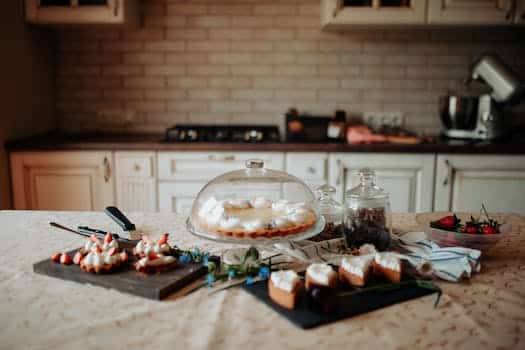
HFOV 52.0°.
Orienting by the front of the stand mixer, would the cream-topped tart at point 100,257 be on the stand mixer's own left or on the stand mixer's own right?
on the stand mixer's own left

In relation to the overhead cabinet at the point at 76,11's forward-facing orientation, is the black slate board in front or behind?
in front

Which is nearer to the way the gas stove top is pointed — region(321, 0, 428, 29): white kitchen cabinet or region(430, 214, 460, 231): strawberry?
the strawberry

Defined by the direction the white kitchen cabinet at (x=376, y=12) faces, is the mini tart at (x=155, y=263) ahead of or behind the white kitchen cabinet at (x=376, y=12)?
ahead

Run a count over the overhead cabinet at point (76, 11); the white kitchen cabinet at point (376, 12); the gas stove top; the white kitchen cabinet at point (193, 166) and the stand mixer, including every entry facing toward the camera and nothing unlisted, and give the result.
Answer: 4

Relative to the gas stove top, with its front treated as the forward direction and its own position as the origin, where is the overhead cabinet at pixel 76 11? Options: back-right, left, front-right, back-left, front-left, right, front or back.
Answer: right

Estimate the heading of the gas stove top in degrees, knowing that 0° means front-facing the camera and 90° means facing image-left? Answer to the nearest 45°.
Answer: approximately 0°

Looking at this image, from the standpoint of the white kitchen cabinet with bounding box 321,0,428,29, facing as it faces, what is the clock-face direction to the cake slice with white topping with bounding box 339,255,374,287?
The cake slice with white topping is roughly at 12 o'clock from the white kitchen cabinet.

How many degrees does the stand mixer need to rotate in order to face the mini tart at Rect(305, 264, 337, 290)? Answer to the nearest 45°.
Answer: approximately 90° to its left

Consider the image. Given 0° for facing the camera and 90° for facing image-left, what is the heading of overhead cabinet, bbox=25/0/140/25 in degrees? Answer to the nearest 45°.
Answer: approximately 0°

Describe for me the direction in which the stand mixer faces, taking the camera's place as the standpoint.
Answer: facing to the left of the viewer
